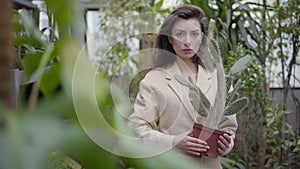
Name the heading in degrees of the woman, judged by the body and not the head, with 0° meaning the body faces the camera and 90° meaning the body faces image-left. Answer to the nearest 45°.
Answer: approximately 315°
